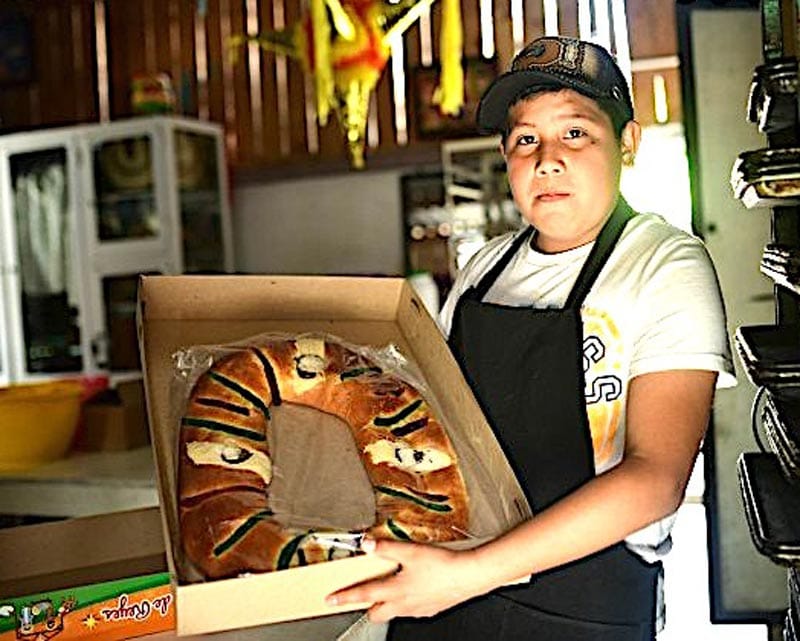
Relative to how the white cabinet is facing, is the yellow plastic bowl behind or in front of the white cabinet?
in front

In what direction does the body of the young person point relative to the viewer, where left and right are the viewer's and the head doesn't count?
facing the viewer and to the left of the viewer

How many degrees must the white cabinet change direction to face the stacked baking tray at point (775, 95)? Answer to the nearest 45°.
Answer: approximately 45° to its left

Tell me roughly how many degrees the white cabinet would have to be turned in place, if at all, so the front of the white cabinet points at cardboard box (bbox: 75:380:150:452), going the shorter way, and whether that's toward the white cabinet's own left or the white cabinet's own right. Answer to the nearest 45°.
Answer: approximately 45° to the white cabinet's own left

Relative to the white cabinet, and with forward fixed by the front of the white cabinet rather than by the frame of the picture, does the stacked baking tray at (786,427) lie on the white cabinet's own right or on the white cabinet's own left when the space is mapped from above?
on the white cabinet's own left

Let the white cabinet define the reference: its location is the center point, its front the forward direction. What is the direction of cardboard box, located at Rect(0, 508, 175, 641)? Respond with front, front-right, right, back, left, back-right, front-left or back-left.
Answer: front-left

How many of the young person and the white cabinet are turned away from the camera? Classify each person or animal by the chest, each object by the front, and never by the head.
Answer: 0

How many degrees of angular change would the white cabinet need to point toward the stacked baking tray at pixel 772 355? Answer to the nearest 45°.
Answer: approximately 45° to its left

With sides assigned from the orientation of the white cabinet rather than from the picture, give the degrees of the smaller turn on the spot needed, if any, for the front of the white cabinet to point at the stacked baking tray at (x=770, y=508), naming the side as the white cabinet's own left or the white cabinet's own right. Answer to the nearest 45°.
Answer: approximately 45° to the white cabinet's own left

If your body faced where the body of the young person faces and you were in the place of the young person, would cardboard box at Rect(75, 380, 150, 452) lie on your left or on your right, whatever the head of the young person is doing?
on your right

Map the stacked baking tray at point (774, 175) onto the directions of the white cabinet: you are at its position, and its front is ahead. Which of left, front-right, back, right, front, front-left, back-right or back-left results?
front-left
